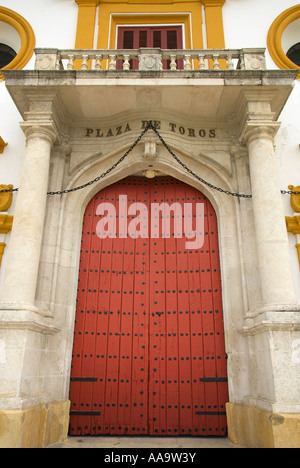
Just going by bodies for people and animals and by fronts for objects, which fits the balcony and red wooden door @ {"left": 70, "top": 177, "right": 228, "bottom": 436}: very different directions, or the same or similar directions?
same or similar directions

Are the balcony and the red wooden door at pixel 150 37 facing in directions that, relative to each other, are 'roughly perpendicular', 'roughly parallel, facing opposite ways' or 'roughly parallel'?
roughly parallel

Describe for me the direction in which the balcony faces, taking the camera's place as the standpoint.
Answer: facing the viewer

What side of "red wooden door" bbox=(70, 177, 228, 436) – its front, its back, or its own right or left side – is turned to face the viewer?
front

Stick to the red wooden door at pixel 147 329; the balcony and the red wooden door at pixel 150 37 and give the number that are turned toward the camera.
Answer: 3

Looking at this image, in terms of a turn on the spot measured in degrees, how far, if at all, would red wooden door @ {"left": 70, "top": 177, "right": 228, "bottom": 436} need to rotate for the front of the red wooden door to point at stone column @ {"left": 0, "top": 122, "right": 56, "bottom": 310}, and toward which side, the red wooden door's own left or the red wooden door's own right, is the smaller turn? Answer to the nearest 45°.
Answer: approximately 45° to the red wooden door's own right
